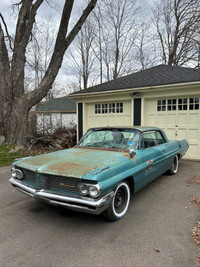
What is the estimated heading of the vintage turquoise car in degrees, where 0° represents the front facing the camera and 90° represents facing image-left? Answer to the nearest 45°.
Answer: approximately 45°

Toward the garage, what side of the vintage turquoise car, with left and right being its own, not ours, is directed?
back

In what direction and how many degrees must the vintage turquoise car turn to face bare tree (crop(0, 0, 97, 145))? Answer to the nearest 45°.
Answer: approximately 90° to its right

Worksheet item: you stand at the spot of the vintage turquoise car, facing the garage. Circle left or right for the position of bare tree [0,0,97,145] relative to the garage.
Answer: left
